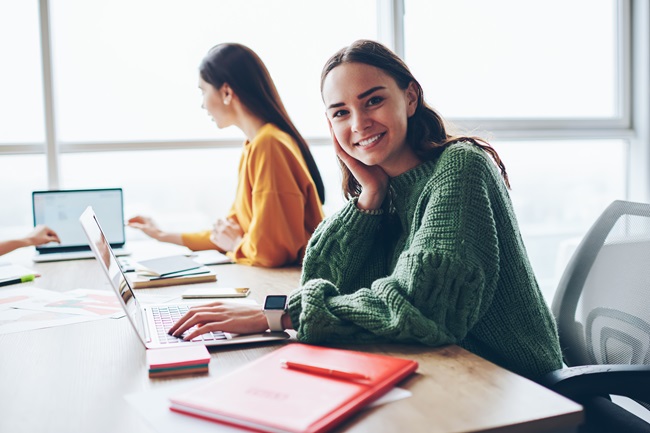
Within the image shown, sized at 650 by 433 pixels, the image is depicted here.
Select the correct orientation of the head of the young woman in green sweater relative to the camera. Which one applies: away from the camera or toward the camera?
toward the camera

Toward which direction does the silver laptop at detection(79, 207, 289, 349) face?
to the viewer's right

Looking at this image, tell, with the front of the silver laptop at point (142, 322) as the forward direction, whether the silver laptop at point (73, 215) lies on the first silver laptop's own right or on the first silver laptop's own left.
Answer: on the first silver laptop's own left

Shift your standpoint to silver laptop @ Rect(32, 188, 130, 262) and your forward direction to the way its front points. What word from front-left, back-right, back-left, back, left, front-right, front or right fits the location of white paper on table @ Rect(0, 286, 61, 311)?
front

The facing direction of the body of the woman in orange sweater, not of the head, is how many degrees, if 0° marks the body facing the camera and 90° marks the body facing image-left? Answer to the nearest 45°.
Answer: approximately 90°

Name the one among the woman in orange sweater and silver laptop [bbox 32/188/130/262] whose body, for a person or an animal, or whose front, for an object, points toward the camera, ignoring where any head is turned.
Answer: the silver laptop

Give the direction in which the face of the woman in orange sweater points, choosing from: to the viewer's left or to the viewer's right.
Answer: to the viewer's left

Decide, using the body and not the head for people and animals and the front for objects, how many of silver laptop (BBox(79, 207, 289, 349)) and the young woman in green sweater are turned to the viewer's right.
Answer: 1

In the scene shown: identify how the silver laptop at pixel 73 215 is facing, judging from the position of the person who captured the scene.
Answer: facing the viewer

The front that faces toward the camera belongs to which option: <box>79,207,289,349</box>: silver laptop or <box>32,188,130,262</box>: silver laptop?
<box>32,188,130,262</box>: silver laptop

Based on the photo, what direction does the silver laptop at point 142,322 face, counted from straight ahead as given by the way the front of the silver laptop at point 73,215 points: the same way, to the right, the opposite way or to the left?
to the left

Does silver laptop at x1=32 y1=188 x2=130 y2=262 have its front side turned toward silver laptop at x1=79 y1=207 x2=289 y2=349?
yes
